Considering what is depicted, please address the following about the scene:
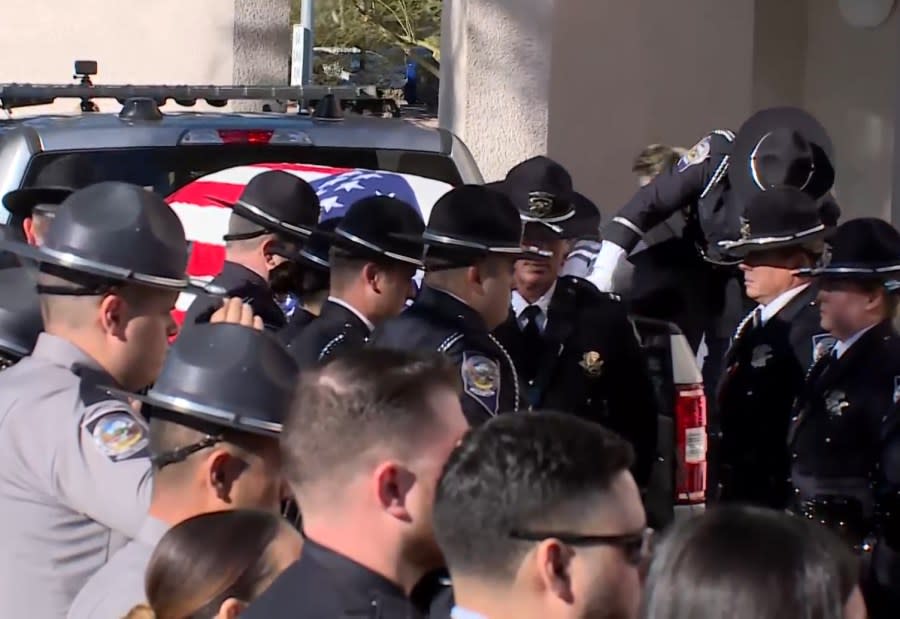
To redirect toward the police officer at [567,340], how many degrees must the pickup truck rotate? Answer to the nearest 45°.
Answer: approximately 135° to its right

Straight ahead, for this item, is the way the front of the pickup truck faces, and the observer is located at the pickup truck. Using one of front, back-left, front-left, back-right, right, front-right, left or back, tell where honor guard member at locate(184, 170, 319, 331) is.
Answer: back

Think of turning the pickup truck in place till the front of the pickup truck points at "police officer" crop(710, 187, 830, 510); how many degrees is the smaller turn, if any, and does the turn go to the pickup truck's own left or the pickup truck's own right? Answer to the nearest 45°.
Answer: approximately 135° to the pickup truck's own right

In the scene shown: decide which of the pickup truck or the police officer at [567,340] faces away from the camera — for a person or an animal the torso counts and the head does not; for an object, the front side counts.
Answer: the pickup truck

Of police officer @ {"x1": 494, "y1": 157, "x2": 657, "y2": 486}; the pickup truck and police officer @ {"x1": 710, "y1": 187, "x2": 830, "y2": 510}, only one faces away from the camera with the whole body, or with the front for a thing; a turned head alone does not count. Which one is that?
the pickup truck

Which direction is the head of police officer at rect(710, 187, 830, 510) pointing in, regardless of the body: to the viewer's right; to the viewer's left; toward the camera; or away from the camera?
to the viewer's left

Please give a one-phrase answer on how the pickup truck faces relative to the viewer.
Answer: facing away from the viewer

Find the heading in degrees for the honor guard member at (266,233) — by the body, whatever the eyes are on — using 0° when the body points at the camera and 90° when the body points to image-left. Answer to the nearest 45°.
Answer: approximately 225°
